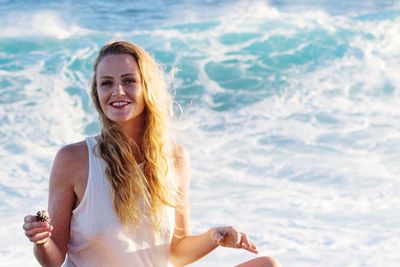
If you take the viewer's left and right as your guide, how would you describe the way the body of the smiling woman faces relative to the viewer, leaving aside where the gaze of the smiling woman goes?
facing the viewer and to the right of the viewer
